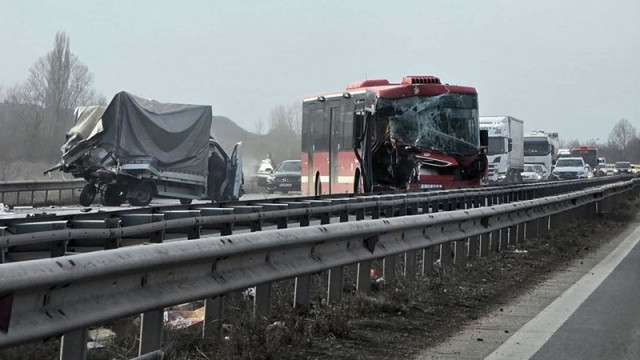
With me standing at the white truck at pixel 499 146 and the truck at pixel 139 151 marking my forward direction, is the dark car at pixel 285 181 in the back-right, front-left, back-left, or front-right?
front-right

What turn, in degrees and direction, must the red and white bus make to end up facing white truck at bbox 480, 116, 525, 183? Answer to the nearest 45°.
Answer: approximately 135° to its left

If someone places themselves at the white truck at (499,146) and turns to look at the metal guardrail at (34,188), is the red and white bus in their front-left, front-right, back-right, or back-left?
front-left

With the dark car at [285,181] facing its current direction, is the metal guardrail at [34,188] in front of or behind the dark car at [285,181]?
in front

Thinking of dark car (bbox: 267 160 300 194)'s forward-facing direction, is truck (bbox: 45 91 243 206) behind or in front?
in front

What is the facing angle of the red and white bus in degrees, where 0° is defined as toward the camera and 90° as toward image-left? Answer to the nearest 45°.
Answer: approximately 315°

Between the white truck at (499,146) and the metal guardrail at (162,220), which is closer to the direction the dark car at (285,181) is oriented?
the metal guardrail

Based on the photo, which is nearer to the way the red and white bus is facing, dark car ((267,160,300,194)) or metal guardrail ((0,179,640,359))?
the metal guardrail

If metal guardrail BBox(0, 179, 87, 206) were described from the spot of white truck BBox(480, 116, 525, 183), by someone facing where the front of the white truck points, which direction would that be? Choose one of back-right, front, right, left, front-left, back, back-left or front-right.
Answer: front

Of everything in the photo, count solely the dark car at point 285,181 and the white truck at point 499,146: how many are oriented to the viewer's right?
0

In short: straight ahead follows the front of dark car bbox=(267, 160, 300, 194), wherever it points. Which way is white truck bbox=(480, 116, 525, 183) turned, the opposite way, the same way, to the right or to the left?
the same way

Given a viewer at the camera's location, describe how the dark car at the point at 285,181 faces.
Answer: facing the viewer and to the left of the viewer

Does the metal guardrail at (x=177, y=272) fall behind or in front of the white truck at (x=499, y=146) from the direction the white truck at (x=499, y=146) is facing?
in front

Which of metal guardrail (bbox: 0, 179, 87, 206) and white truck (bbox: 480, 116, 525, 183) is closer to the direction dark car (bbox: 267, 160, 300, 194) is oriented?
the metal guardrail
